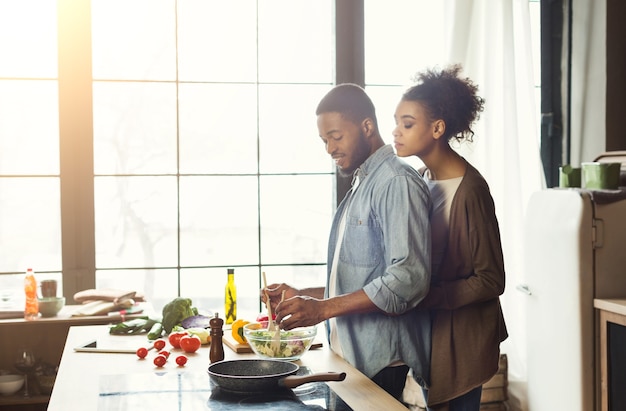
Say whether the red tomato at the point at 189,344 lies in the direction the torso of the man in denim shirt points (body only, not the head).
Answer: yes

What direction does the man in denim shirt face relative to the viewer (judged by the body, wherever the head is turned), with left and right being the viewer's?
facing to the left of the viewer

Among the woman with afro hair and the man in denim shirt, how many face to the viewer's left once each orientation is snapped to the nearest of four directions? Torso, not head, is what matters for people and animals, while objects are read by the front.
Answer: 2

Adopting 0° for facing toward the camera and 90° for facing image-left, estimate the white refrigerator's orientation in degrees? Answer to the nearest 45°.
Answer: approximately 45°

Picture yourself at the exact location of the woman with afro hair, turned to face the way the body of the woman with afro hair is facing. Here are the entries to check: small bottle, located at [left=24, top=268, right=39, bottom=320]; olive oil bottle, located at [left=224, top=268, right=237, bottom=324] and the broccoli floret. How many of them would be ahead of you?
3

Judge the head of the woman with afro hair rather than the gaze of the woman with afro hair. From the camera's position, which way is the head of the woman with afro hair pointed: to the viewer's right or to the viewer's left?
to the viewer's left

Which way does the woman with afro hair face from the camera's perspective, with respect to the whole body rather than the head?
to the viewer's left

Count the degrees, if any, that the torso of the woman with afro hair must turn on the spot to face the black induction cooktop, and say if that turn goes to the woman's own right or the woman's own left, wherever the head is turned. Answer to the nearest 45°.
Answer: approximately 45° to the woman's own left

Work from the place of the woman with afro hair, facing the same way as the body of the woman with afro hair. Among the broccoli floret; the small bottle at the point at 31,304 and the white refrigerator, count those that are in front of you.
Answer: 2
